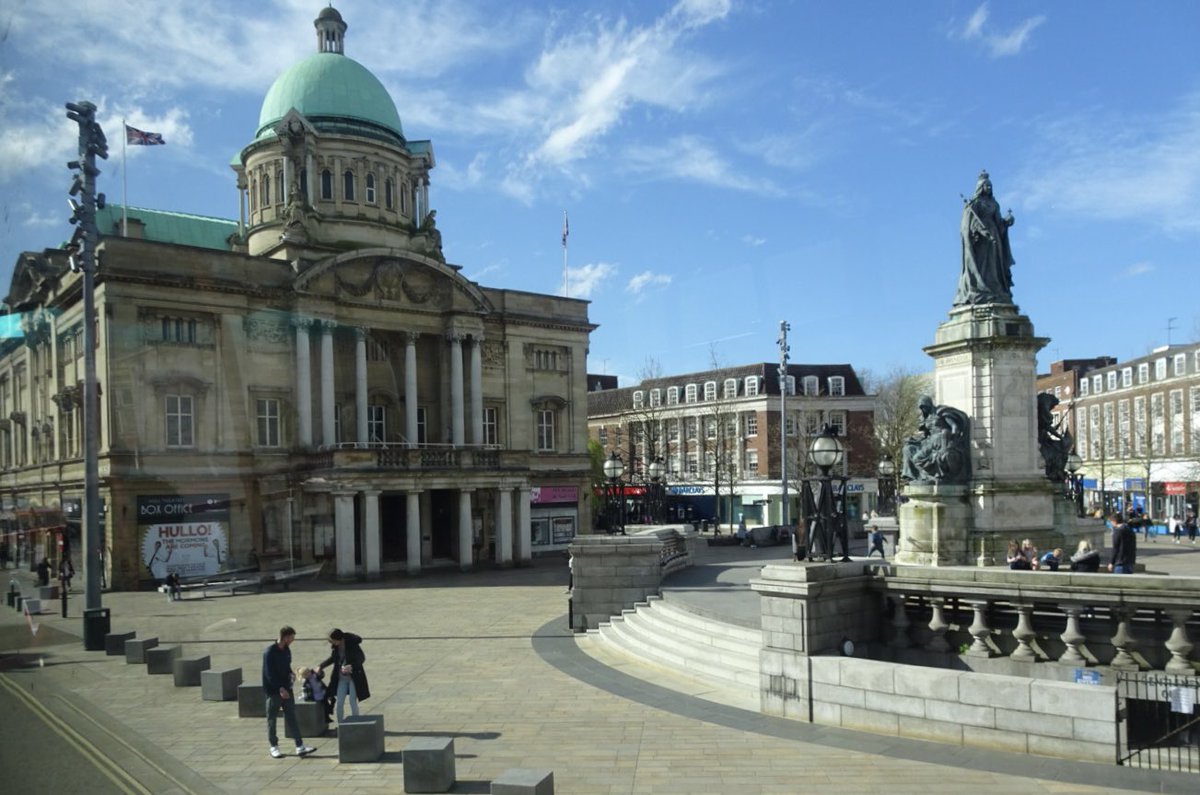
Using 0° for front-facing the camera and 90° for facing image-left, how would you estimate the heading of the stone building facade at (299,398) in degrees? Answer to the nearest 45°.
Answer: approximately 315°

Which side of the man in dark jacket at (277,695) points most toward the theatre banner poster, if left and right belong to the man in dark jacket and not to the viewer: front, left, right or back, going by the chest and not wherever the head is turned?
left

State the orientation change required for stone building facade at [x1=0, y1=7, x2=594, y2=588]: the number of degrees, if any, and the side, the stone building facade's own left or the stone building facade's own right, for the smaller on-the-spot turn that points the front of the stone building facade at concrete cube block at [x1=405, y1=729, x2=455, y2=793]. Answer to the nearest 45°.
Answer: approximately 45° to the stone building facade's own right

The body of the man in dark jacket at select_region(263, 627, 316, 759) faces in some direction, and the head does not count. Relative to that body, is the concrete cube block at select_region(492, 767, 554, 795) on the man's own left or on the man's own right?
on the man's own right

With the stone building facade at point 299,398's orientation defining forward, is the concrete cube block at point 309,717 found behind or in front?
in front

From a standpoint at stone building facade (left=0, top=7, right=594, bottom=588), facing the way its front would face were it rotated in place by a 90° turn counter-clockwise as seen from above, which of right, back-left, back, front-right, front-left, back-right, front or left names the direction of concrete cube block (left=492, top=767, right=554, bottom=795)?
back-right

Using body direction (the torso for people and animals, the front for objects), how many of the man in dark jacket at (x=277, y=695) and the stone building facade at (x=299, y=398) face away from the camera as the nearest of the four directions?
0

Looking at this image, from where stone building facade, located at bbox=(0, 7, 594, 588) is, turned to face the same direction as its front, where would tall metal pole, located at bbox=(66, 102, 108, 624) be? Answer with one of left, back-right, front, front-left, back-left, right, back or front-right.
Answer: front-right

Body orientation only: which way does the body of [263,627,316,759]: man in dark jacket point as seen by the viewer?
to the viewer's right
